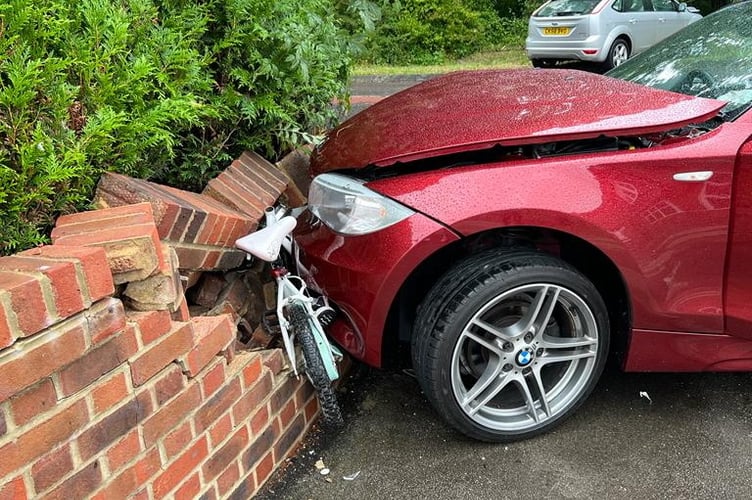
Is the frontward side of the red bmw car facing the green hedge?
yes

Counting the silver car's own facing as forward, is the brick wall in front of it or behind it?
behind

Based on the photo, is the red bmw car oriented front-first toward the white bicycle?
yes

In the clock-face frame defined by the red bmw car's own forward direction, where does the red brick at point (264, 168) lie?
The red brick is roughly at 1 o'clock from the red bmw car.

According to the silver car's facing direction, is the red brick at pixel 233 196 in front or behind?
behind

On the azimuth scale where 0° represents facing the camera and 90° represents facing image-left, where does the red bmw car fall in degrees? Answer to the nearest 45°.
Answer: approximately 90°

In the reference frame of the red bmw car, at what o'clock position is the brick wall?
The brick wall is roughly at 11 o'clock from the red bmw car.

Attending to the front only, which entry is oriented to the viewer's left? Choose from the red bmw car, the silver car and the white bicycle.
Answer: the red bmw car

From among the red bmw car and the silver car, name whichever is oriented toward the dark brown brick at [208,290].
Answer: the red bmw car
